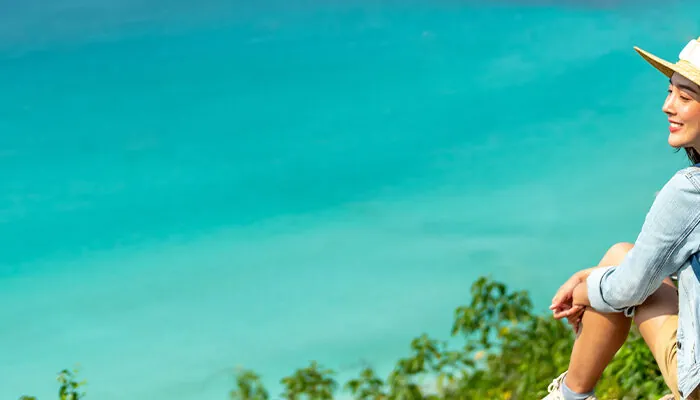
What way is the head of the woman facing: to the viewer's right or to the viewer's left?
to the viewer's left

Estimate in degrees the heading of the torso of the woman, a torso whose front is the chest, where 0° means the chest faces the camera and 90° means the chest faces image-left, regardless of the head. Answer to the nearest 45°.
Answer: approximately 90°
